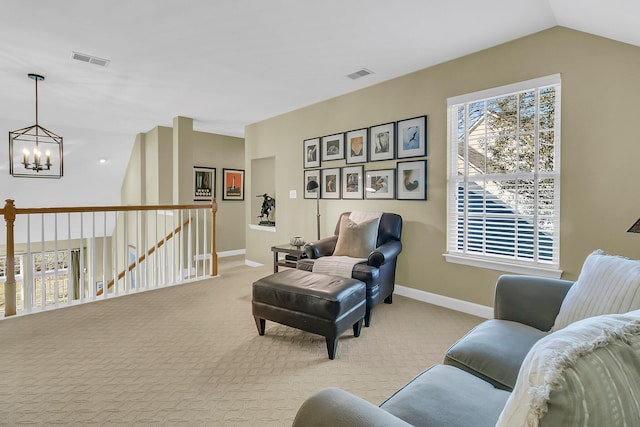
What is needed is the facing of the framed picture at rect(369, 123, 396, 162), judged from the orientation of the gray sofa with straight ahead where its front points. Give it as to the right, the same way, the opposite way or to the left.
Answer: to the left

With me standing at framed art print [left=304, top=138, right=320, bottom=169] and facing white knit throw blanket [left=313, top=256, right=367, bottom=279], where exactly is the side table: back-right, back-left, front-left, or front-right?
front-right

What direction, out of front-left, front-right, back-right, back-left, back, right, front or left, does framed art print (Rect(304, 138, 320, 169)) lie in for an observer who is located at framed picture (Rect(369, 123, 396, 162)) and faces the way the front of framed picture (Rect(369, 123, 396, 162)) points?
right

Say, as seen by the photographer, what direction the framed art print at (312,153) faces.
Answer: facing the viewer and to the left of the viewer

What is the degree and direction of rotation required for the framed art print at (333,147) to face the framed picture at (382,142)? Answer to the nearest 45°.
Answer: approximately 90° to its left

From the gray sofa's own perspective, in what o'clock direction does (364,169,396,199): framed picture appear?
The framed picture is roughly at 1 o'clock from the gray sofa.

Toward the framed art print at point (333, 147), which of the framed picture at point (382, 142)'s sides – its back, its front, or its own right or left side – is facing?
right

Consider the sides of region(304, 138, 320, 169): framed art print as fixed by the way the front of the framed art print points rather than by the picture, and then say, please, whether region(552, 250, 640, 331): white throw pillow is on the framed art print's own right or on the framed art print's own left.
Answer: on the framed art print's own left

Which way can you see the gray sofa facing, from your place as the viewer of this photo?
facing away from the viewer and to the left of the viewer

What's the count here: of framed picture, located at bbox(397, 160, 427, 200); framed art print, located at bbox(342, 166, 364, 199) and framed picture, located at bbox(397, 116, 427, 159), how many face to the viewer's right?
0

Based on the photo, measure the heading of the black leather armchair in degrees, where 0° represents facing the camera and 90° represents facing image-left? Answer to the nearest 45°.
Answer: approximately 45°

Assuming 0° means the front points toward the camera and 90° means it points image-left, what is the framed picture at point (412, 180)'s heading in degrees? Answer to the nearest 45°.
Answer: approximately 45°

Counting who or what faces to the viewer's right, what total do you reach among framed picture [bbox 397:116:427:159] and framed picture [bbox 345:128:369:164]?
0
